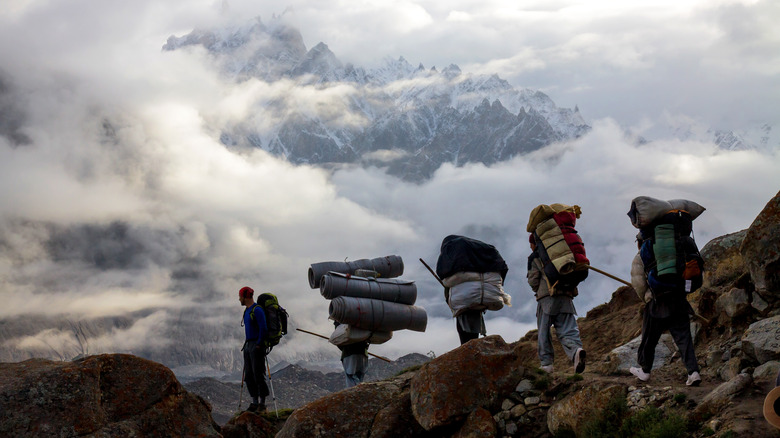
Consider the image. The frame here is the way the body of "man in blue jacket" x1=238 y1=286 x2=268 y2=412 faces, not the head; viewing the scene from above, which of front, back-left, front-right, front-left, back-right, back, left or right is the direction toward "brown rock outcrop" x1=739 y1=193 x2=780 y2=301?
back-left

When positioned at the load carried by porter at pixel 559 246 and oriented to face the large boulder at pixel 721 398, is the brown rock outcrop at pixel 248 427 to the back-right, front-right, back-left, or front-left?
back-right

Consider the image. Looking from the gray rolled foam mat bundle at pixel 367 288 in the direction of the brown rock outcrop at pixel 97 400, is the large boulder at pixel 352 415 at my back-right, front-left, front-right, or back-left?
front-left

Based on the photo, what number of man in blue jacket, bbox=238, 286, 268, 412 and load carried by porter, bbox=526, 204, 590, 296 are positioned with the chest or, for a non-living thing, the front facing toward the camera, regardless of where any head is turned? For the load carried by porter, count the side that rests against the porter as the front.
0

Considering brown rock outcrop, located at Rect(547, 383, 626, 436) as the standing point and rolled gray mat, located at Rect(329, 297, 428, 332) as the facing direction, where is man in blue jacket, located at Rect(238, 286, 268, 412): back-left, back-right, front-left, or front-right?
front-left

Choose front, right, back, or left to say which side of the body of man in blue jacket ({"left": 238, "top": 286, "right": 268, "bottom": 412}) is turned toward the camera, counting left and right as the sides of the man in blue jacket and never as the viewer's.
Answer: left

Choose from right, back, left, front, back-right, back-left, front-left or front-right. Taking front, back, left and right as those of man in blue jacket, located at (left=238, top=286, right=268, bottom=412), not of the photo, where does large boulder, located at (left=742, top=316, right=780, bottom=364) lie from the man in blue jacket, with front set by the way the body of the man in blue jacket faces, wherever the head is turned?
back-left

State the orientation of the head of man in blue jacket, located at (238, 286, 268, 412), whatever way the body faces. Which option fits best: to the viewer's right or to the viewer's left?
to the viewer's left
